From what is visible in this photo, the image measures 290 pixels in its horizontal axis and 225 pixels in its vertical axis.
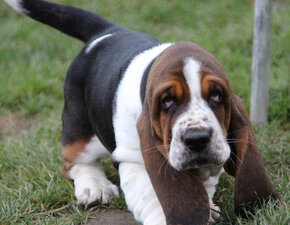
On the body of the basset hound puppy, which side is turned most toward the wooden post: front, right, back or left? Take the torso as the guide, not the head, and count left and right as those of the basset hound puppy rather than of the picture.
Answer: left

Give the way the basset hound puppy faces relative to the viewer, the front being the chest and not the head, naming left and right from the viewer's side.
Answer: facing the viewer and to the right of the viewer
